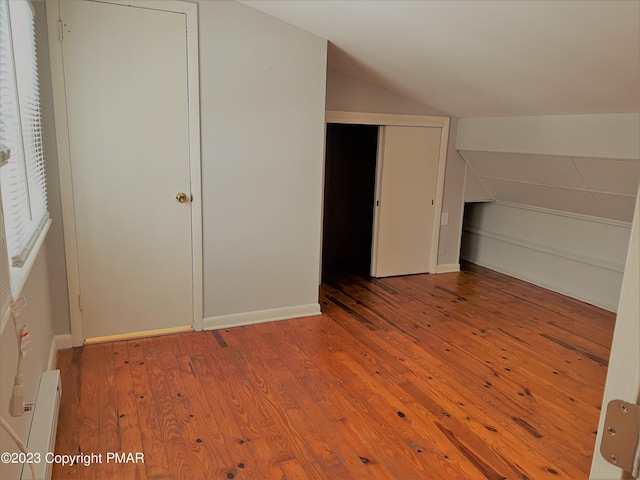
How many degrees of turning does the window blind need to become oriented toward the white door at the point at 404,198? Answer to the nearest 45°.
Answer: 0° — it already faces it

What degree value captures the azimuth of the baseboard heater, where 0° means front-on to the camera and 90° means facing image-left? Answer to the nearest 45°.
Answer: approximately 270°

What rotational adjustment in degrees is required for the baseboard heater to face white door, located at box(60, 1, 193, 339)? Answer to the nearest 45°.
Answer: approximately 45° to its left

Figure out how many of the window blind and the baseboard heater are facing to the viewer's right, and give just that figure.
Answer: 2

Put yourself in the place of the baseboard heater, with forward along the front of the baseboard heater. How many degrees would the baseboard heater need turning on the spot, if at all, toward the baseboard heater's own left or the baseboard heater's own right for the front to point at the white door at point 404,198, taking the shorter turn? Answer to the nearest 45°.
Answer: approximately 45° to the baseboard heater's own left

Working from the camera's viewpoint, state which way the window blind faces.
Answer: facing to the right of the viewer

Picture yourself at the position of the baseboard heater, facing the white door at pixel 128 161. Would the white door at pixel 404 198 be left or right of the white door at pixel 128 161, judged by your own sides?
right

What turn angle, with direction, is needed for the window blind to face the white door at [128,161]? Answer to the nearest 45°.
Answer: approximately 45° to its left
